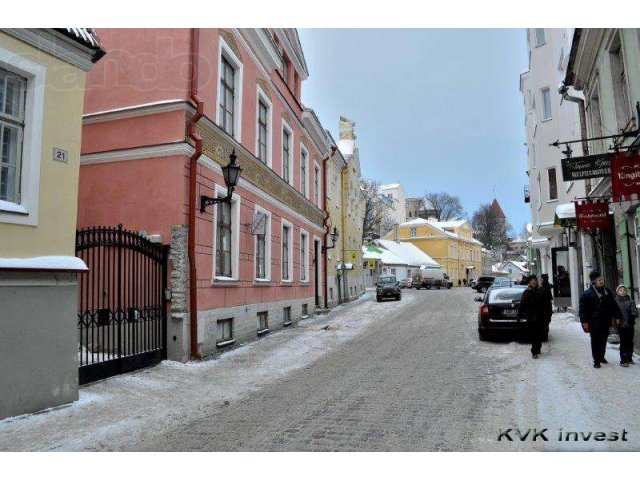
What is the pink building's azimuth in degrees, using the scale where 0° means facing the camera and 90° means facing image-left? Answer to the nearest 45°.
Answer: approximately 315°

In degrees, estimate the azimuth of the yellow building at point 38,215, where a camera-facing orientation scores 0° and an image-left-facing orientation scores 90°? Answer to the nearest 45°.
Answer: approximately 315°

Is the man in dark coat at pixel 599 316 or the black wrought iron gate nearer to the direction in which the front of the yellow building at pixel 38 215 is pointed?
the man in dark coat

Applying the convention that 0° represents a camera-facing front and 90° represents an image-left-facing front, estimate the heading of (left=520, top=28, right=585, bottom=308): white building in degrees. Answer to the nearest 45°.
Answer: approximately 45°

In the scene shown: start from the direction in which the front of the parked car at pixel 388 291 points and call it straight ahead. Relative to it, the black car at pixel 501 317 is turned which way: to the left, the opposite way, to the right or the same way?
the opposite way

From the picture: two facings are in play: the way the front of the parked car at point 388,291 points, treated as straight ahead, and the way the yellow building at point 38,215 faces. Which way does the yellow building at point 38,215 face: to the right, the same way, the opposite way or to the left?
to the left

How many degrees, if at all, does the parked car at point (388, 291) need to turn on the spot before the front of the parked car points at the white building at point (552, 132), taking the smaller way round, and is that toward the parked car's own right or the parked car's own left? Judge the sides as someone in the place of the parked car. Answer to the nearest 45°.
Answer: approximately 45° to the parked car's own left

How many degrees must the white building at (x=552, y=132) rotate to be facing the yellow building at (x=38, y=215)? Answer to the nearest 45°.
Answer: approximately 45° to its left

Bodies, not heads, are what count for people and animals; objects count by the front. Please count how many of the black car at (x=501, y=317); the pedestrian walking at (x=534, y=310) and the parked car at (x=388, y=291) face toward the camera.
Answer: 2

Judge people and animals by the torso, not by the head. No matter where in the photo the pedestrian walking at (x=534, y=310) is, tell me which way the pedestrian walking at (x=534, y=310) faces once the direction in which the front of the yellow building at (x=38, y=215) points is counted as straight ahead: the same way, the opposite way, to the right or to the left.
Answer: to the right

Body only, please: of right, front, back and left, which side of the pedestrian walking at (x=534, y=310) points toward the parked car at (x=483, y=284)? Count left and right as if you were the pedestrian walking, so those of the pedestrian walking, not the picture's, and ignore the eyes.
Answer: back

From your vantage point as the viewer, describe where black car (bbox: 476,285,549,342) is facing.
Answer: facing away from the viewer
